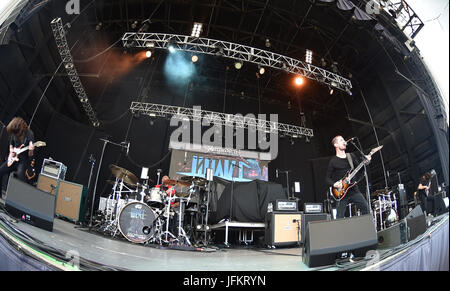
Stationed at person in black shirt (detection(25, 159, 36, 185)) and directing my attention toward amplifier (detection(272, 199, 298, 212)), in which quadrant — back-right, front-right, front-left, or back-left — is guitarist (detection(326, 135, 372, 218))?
front-right

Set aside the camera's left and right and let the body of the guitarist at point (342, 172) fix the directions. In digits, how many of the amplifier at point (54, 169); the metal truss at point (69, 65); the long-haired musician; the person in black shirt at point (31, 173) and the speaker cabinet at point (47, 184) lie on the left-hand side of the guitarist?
0

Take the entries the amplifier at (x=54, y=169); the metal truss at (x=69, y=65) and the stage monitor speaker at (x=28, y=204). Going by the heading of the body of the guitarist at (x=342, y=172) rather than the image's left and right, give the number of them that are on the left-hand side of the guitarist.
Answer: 0

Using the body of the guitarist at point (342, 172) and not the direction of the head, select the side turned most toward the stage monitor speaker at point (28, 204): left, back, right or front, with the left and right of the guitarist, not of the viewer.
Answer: right

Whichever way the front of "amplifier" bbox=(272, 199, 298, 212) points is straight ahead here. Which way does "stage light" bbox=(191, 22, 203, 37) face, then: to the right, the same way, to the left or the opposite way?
the same way

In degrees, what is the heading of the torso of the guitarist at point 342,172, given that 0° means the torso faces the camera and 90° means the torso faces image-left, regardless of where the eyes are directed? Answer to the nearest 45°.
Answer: approximately 315°

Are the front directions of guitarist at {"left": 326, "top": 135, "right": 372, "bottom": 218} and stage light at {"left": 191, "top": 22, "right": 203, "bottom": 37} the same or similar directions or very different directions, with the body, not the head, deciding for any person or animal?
same or similar directions

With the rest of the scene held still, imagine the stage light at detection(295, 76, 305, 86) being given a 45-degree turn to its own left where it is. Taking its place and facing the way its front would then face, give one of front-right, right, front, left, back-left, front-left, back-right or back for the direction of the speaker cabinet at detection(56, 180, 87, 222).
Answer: right

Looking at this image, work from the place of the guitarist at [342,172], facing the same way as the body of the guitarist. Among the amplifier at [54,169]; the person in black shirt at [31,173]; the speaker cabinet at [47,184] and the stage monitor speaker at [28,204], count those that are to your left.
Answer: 0

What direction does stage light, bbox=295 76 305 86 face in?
toward the camera

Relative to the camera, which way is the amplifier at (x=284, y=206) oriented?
toward the camera

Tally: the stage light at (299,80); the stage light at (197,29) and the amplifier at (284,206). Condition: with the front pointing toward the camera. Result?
3

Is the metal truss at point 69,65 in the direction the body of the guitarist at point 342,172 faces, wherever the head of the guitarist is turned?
no

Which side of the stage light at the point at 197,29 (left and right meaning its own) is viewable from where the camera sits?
front
